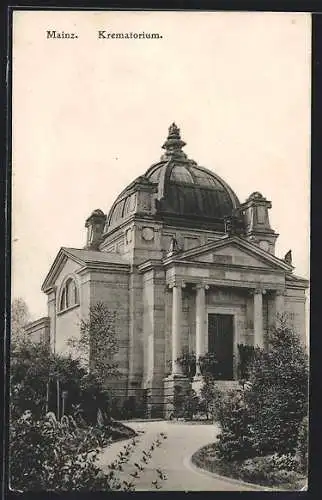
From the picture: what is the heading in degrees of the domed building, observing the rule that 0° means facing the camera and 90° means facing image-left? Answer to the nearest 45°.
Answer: approximately 315°
